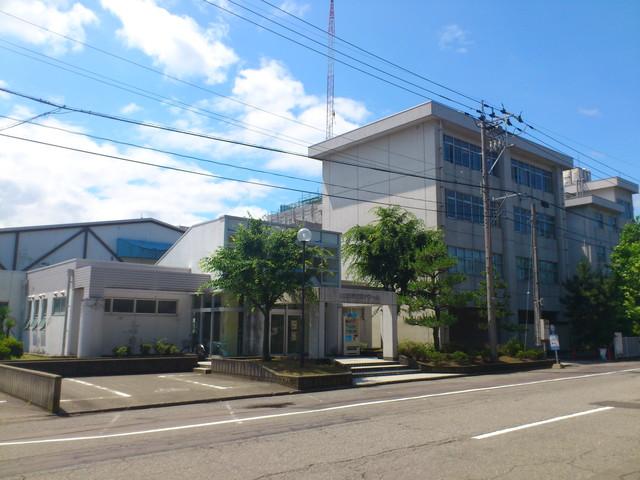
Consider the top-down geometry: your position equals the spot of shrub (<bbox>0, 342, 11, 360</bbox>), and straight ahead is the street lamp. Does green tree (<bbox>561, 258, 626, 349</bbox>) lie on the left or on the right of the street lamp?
left

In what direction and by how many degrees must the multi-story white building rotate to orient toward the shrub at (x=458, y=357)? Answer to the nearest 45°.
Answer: approximately 45° to its right

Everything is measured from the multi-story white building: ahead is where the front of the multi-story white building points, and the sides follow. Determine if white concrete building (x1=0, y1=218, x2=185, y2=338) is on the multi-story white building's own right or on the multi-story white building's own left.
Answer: on the multi-story white building's own right

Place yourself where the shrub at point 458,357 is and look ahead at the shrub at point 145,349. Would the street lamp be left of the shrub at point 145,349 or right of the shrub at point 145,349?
left

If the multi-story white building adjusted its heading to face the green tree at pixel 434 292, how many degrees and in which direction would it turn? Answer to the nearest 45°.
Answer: approximately 45° to its right

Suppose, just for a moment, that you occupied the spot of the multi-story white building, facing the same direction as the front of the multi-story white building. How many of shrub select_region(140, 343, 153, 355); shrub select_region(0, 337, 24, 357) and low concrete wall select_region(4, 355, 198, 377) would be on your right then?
3

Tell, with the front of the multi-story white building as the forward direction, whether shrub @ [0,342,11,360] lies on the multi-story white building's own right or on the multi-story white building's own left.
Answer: on the multi-story white building's own right

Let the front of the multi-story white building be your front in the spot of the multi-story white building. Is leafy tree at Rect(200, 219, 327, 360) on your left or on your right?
on your right

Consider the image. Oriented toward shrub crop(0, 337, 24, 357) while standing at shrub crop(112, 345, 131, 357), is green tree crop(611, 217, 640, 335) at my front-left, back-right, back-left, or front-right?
back-right

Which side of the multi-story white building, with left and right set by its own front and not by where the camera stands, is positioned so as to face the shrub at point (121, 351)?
right
